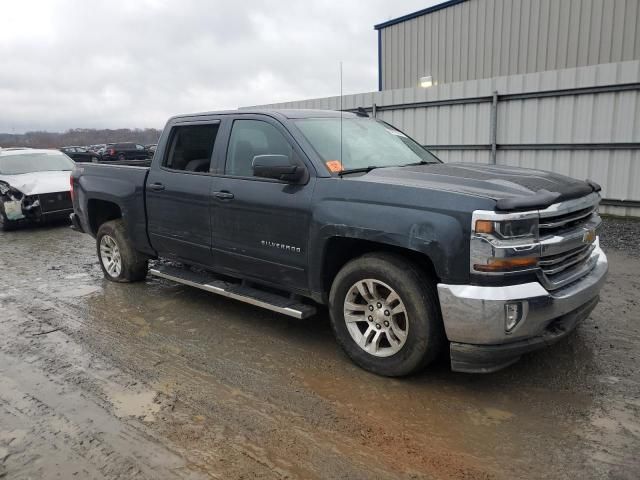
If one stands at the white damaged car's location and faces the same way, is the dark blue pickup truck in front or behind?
in front

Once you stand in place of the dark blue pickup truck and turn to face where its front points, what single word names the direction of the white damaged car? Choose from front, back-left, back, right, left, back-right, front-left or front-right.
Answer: back

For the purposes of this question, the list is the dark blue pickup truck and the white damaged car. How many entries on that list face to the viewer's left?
0

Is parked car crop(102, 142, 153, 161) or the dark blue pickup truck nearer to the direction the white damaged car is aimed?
the dark blue pickup truck

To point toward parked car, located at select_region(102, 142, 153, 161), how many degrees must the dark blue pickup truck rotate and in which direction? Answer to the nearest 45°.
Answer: approximately 180°

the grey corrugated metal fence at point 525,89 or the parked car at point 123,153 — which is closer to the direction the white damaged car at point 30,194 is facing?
the grey corrugated metal fence

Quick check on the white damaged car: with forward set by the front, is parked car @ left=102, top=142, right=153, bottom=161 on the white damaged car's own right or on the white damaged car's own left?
on the white damaged car's own left

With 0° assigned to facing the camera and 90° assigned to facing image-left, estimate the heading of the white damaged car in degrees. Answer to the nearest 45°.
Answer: approximately 315°

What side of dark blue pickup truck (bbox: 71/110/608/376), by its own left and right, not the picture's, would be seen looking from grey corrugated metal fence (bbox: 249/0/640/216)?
left

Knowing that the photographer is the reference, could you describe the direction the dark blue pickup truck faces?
facing the viewer and to the right of the viewer
